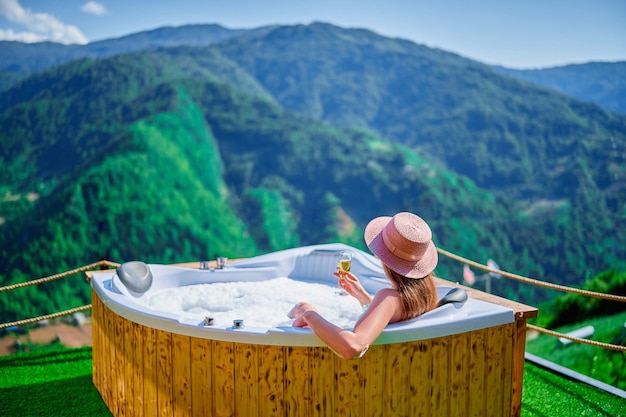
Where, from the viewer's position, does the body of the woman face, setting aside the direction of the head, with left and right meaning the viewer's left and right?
facing away from the viewer and to the left of the viewer

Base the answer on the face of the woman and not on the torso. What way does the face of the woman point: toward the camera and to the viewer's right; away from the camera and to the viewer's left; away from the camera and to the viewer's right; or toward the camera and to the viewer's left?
away from the camera and to the viewer's left

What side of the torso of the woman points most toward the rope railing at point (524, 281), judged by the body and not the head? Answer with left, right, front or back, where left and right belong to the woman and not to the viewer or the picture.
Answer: right
